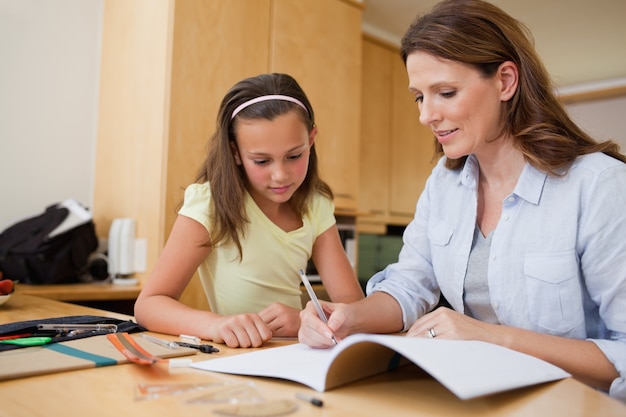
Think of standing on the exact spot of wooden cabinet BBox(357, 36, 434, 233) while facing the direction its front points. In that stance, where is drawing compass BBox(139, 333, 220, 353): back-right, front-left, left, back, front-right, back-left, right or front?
front-right

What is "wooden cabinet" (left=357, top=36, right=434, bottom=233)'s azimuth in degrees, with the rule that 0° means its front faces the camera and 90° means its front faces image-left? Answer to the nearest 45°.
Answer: approximately 315°

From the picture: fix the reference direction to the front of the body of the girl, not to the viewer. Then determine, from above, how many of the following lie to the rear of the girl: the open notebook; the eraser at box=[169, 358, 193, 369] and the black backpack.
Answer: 1

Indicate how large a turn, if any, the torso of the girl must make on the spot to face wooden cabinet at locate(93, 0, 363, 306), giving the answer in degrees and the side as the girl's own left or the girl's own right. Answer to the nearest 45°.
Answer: approximately 135° to the girl's own left

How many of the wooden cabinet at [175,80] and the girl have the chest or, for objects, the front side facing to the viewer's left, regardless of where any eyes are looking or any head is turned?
0

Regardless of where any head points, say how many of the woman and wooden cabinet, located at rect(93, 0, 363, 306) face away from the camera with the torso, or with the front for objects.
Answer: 0

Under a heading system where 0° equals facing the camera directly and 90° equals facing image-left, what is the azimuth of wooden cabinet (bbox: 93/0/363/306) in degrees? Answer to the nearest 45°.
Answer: approximately 315°

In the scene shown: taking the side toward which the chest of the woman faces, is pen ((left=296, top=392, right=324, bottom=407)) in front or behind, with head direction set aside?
in front

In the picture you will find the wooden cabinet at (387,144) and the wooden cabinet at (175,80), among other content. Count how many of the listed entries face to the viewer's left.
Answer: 0
